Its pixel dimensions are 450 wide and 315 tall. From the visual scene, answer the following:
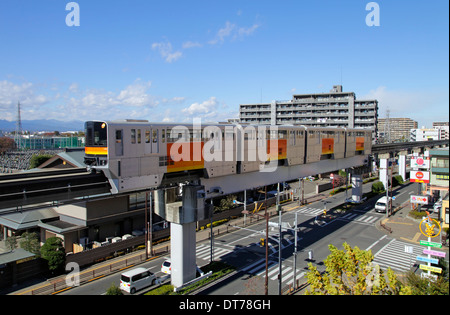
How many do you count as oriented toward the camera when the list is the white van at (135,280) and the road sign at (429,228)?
1

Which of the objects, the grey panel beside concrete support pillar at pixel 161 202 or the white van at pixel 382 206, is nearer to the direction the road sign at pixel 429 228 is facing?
the grey panel beside concrete support pillar

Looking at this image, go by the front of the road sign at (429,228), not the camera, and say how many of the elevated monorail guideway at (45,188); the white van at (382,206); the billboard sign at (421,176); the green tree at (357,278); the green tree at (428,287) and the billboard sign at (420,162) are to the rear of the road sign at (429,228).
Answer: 3

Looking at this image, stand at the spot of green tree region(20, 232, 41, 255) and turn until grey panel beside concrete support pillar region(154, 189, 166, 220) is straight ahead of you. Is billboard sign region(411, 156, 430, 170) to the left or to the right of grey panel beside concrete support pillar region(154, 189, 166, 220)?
left
